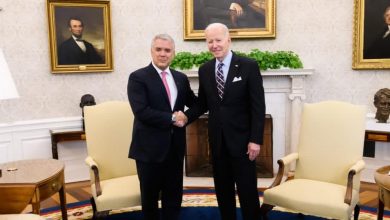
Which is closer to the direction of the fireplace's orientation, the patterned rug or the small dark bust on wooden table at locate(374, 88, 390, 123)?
the patterned rug

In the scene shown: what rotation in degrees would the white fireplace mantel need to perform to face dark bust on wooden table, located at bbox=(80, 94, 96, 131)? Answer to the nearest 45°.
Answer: approximately 90° to its right

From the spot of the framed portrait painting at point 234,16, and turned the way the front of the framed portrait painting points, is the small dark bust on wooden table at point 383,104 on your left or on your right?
on your left

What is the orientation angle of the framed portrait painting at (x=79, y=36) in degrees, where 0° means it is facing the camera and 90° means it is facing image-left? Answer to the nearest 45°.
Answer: approximately 0°

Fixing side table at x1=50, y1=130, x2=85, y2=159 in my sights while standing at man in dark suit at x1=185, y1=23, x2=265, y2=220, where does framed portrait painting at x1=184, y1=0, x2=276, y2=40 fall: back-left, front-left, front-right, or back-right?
front-right

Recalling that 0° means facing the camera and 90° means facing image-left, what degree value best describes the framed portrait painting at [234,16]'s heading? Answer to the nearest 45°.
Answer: approximately 0°

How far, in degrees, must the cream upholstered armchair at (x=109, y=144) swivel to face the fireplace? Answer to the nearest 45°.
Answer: approximately 90° to its left

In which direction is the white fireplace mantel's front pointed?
toward the camera

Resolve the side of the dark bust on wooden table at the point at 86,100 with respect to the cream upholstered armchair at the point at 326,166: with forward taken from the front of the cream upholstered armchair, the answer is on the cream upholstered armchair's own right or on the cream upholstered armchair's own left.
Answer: on the cream upholstered armchair's own right

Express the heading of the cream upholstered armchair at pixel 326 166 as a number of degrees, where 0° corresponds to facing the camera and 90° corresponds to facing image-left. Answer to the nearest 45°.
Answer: approximately 45°

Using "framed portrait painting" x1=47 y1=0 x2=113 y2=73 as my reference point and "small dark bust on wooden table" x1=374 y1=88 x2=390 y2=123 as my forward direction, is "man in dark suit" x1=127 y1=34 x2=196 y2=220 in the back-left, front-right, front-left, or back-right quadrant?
front-right

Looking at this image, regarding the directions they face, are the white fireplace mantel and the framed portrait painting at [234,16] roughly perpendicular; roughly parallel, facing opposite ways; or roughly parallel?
roughly parallel

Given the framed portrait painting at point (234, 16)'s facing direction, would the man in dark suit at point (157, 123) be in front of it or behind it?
in front

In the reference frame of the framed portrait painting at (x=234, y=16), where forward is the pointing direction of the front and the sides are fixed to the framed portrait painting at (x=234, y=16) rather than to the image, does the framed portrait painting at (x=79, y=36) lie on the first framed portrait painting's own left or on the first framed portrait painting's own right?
on the first framed portrait painting's own right

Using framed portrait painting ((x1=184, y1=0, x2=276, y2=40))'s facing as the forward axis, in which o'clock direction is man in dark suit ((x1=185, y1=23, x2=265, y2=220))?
The man in dark suit is roughly at 12 o'clock from the framed portrait painting.

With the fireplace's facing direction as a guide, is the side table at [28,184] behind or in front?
in front

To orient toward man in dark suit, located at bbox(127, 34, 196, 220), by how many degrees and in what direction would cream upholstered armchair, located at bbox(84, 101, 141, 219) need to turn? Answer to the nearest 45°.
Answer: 0° — it already faces them
